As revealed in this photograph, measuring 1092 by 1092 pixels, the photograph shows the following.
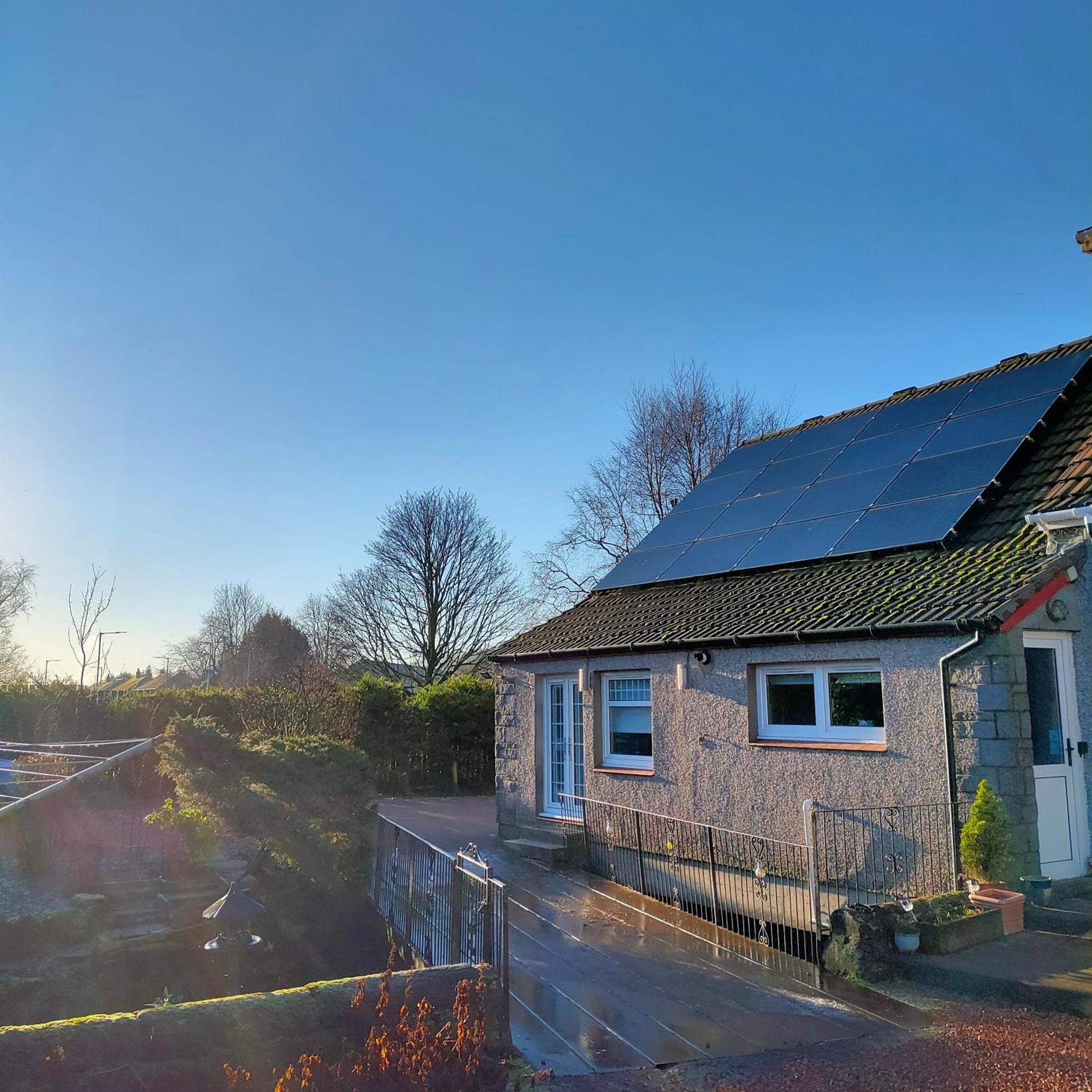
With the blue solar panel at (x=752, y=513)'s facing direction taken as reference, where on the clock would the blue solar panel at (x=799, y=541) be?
the blue solar panel at (x=799, y=541) is roughly at 10 o'clock from the blue solar panel at (x=752, y=513).

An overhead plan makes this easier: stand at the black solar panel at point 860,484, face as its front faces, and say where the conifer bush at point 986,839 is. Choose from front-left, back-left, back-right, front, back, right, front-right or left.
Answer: front-left

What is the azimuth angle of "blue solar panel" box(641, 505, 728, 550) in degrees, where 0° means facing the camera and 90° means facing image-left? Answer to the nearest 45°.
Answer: approximately 45°

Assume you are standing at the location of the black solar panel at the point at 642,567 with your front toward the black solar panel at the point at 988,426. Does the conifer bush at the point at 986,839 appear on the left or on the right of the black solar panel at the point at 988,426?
right

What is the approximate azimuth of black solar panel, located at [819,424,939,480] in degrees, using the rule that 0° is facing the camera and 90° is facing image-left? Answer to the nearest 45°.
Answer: approximately 45°

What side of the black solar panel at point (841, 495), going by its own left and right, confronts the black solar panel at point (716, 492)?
right

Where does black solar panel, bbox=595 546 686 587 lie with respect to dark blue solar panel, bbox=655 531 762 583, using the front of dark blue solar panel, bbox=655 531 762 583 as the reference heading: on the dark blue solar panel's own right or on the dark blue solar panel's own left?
on the dark blue solar panel's own right

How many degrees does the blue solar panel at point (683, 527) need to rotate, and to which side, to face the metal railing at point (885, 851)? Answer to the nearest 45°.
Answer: approximately 45° to its left
